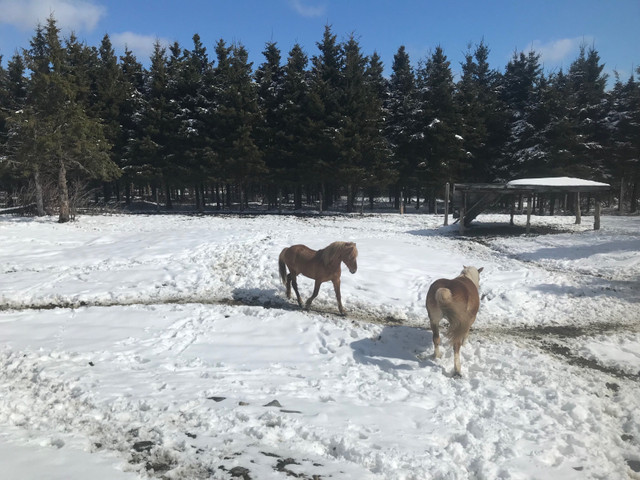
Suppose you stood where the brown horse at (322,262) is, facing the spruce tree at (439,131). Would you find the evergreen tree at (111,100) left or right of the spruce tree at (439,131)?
left

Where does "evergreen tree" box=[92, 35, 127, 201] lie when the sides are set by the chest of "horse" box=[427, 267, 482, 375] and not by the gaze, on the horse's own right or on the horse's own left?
on the horse's own left

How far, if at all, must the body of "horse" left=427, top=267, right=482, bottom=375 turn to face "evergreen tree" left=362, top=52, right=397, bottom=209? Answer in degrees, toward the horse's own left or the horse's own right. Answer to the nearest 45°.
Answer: approximately 45° to the horse's own left

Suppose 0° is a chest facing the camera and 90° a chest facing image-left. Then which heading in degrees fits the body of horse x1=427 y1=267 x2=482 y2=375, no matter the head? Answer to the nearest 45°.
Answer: approximately 225°

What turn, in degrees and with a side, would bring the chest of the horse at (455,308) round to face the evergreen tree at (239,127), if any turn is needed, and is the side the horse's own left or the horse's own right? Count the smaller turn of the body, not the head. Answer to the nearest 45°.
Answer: approximately 90° to the horse's own left
